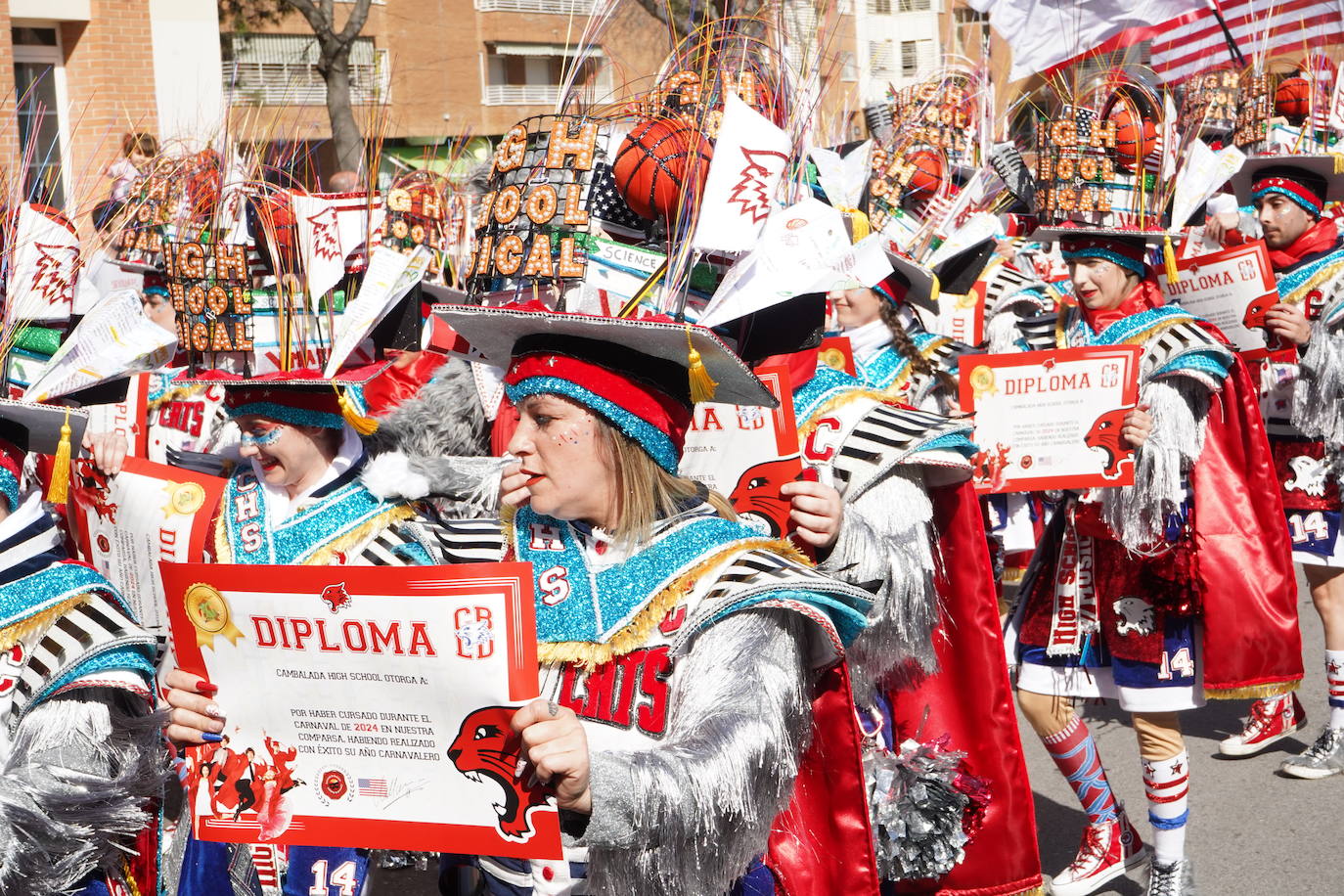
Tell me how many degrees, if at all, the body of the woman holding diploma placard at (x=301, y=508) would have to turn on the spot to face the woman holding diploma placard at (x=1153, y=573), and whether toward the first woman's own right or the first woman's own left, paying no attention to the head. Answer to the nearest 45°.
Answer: approximately 135° to the first woman's own left

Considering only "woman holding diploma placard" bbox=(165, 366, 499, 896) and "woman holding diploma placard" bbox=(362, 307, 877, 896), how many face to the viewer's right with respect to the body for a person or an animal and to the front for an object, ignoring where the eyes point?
0

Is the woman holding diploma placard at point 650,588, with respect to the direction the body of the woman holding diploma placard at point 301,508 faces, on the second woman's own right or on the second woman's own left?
on the second woman's own left

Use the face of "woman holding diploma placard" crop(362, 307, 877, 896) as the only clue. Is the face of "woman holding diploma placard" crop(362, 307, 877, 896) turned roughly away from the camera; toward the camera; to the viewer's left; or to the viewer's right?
to the viewer's left

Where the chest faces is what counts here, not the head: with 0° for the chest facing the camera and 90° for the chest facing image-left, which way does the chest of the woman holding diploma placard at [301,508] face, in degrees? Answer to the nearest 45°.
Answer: approximately 45°

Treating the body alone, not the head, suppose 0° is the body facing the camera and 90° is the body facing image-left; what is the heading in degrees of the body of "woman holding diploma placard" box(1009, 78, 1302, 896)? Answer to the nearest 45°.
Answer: approximately 45°

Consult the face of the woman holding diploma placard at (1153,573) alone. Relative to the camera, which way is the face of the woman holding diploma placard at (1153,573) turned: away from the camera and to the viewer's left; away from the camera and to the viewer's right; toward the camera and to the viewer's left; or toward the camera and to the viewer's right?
toward the camera and to the viewer's left

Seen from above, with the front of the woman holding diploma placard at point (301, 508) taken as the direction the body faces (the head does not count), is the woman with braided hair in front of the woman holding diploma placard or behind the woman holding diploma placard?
behind
